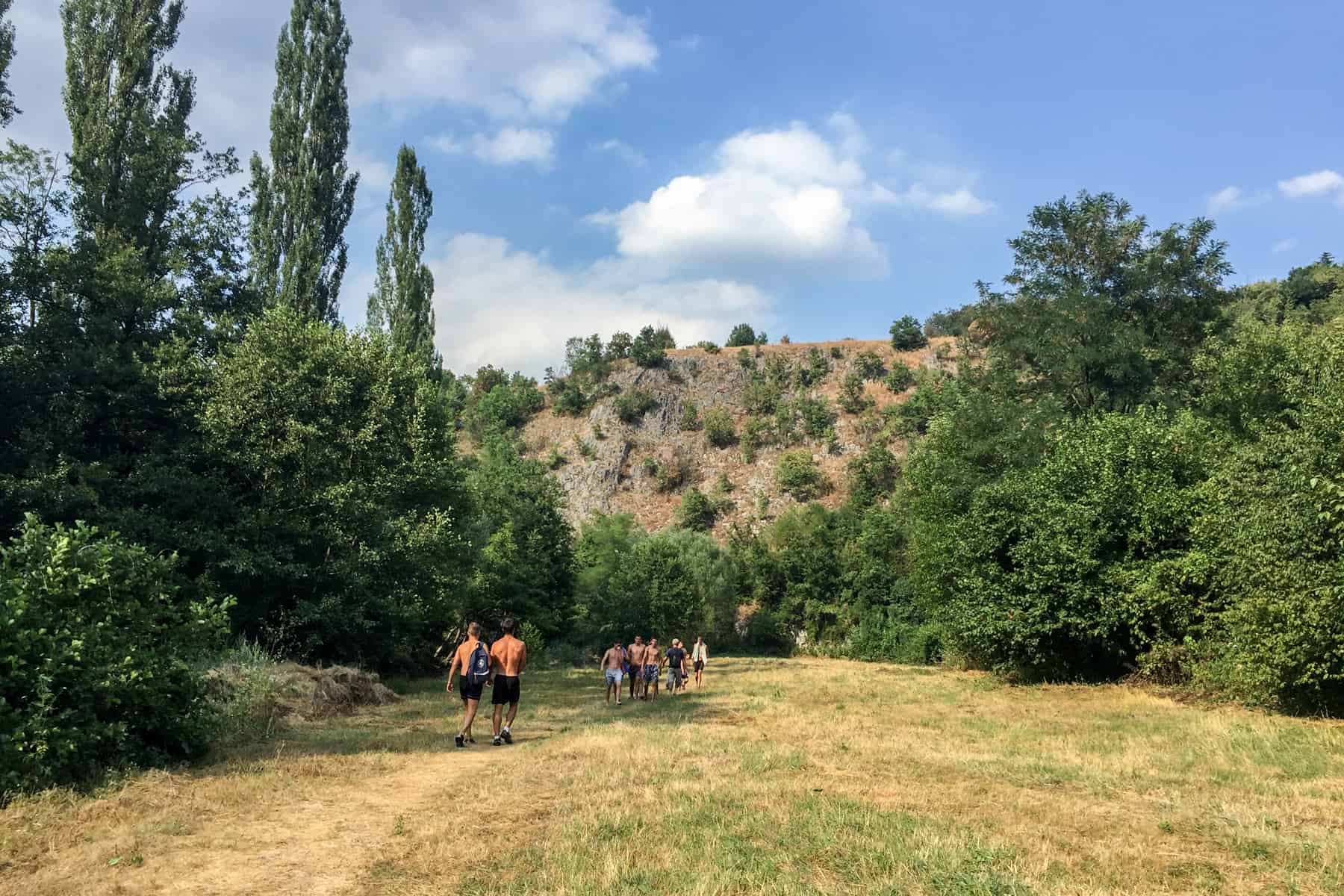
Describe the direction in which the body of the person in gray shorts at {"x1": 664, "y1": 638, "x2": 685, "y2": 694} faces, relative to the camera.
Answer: away from the camera

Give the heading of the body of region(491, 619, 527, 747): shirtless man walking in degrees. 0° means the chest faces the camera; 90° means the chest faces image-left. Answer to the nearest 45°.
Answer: approximately 180°

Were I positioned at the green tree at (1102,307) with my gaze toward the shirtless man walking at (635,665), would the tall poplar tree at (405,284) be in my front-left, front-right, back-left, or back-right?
front-right

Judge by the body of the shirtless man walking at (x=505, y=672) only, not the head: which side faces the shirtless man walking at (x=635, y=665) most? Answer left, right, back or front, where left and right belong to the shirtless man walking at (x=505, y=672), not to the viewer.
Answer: front

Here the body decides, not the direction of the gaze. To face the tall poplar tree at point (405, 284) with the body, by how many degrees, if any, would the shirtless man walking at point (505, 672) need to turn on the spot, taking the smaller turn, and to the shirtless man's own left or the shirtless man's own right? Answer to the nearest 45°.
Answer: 0° — they already face it

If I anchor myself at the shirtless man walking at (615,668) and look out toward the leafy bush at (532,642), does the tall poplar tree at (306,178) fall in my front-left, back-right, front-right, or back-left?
front-left

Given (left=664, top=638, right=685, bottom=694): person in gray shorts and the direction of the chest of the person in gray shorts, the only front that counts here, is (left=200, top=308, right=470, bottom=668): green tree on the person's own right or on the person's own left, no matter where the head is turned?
on the person's own left

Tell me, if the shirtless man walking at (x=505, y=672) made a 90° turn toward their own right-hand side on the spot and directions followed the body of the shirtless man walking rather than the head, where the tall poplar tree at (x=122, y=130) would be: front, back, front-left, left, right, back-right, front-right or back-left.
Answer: back-left

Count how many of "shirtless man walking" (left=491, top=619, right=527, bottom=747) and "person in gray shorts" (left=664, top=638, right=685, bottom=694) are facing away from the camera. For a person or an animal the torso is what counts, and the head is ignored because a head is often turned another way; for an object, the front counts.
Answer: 2

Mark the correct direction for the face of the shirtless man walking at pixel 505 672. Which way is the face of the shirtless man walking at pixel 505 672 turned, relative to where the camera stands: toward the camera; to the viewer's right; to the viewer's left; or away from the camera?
away from the camera

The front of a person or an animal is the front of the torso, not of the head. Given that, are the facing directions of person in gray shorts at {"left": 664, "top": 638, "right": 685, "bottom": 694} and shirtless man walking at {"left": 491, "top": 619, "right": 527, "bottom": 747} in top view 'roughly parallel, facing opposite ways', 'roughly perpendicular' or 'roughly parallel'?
roughly parallel

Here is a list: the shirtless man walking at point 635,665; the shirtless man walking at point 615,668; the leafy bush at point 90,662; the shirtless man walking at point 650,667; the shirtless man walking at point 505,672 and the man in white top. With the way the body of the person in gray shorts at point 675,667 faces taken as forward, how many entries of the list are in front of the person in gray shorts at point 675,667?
1

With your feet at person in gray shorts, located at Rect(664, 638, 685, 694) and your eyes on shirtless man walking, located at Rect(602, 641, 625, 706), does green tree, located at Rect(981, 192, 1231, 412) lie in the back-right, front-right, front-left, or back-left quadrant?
back-left
